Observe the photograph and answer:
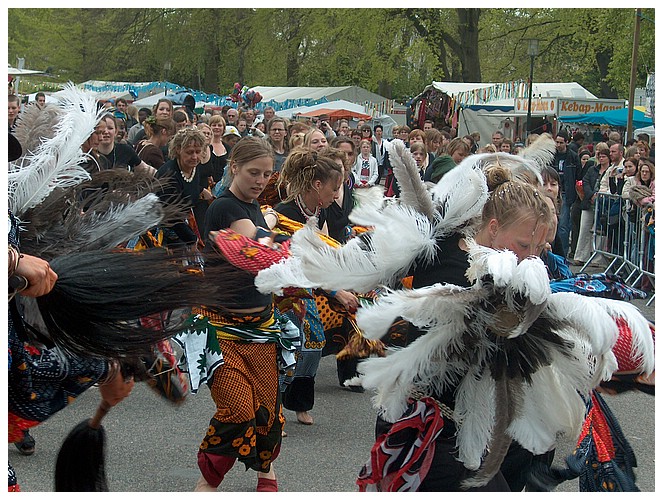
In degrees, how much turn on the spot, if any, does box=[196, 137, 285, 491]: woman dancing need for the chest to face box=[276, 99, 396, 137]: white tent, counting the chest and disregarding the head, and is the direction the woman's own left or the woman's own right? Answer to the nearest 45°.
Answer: approximately 135° to the woman's own left

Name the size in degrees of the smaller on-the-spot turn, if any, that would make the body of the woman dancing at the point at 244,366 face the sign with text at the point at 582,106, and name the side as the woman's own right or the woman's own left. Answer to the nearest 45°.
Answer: approximately 90° to the woman's own left

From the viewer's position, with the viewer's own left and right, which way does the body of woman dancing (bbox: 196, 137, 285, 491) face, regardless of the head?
facing the viewer and to the right of the viewer

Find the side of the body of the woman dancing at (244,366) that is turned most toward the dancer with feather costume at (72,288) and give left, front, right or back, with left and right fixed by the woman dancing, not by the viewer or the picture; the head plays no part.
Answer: right

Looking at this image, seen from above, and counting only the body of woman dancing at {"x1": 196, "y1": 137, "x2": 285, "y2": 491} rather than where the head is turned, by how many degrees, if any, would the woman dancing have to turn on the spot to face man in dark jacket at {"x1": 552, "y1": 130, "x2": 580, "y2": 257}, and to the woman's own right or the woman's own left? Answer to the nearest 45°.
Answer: approximately 90° to the woman's own left

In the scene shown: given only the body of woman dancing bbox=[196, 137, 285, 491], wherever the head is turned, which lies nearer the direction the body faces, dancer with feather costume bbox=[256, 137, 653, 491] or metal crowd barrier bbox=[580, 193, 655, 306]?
the dancer with feather costume

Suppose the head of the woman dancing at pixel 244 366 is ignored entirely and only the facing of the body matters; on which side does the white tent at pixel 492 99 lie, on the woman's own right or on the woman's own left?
on the woman's own left

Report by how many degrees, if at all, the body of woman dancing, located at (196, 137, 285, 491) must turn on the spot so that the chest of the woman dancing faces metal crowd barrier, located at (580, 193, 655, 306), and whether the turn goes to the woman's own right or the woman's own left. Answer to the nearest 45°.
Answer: approximately 90° to the woman's own left
